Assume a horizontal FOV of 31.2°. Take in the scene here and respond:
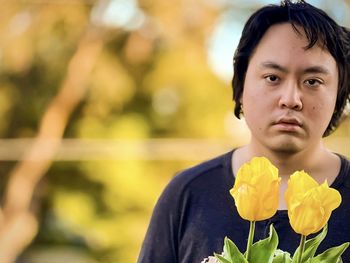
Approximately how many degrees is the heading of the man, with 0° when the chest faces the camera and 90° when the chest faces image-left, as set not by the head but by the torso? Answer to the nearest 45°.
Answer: approximately 0°

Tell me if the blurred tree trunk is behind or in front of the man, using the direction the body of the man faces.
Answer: behind
